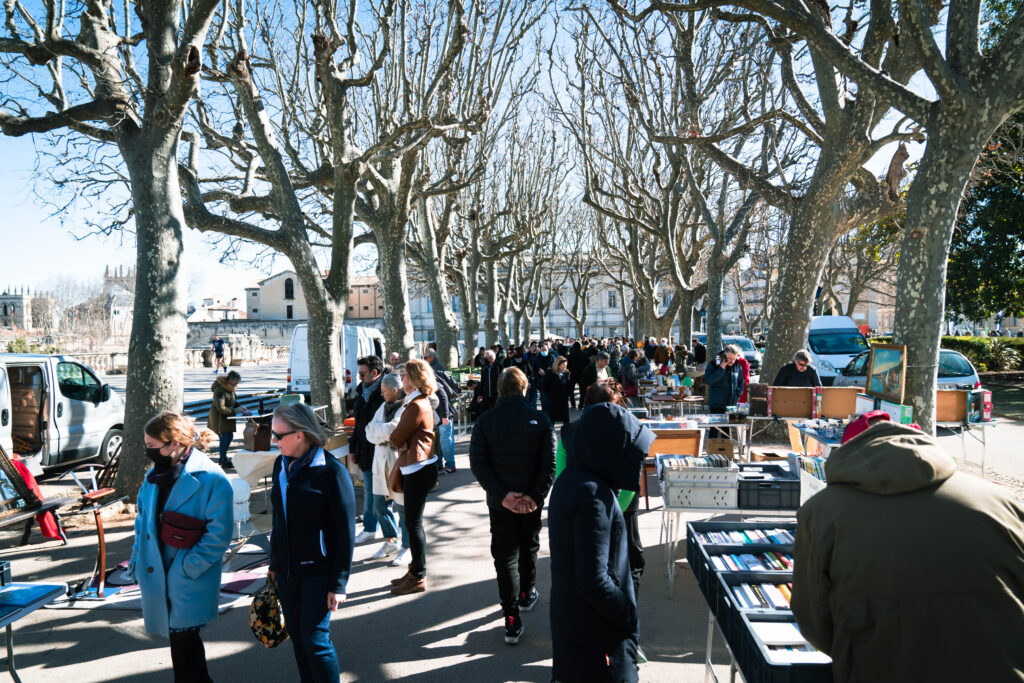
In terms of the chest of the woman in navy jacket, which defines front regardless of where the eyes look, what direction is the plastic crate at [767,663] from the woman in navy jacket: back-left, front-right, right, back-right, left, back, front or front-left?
left

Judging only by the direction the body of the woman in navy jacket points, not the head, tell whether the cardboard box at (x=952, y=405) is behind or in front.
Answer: behind

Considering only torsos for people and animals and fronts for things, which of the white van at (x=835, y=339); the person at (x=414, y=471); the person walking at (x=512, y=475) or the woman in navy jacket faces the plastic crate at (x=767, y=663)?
the white van

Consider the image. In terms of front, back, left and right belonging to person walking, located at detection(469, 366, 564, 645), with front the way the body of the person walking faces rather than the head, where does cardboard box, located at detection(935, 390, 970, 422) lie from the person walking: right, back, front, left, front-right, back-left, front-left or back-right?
front-right

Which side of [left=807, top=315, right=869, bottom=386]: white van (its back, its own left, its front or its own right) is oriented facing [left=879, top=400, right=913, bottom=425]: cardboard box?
front

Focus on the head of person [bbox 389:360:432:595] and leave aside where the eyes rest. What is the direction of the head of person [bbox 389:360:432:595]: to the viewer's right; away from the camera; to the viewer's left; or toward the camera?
to the viewer's left

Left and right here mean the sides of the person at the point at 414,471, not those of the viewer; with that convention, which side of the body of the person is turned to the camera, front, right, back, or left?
left

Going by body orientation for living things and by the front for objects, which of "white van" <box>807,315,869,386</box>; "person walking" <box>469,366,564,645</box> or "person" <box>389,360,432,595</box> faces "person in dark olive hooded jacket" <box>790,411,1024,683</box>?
the white van

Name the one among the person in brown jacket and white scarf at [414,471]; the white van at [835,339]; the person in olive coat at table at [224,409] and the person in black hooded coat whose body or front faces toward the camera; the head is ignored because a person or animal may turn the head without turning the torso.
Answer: the white van

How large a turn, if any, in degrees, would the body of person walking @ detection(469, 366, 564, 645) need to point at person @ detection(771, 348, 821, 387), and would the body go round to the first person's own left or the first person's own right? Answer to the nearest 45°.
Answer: approximately 45° to the first person's own right

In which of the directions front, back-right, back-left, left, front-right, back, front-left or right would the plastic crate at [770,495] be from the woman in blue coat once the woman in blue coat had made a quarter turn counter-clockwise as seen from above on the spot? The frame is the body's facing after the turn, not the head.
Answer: front-left
